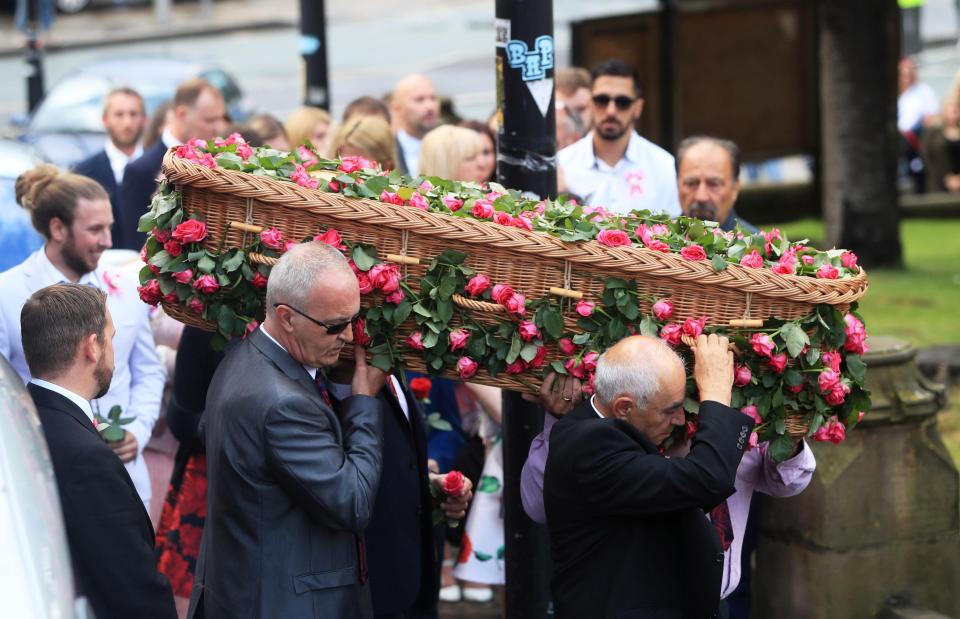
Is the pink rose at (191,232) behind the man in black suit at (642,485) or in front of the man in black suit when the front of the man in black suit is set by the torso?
behind

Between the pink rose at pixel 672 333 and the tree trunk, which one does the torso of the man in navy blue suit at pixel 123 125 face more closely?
the pink rose

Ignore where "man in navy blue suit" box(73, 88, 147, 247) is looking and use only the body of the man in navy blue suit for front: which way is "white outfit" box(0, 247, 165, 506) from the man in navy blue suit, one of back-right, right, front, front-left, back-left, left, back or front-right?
front

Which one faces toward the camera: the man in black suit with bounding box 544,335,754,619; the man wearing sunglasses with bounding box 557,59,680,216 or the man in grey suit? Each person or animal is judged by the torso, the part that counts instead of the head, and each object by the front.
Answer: the man wearing sunglasses

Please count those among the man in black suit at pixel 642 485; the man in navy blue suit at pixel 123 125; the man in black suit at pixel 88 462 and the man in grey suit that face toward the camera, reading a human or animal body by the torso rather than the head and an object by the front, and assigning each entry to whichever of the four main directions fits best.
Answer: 1

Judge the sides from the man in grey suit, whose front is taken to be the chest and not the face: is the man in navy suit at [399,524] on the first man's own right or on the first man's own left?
on the first man's own left

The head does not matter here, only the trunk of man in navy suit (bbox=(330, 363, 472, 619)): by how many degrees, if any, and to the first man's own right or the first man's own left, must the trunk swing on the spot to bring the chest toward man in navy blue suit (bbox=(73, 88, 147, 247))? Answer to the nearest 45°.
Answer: approximately 135° to the first man's own left

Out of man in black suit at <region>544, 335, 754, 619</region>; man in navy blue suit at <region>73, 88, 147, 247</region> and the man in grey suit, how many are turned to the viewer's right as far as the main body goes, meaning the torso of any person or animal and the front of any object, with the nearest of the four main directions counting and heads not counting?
2

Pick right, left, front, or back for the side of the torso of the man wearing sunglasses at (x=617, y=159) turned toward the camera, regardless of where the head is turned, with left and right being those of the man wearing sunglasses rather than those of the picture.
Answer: front

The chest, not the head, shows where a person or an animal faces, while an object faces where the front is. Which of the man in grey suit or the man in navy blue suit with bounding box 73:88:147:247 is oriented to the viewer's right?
the man in grey suit

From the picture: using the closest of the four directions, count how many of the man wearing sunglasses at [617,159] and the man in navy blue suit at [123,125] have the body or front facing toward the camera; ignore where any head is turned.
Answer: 2

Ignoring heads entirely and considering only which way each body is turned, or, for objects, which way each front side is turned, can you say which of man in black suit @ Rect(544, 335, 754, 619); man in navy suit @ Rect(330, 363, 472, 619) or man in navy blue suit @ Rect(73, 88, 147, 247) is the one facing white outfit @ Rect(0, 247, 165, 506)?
man in navy blue suit @ Rect(73, 88, 147, 247)

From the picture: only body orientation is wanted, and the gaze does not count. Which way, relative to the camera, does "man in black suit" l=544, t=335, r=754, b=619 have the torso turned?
to the viewer's right

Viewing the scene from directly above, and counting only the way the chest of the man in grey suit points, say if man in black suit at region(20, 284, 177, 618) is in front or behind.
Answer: behind

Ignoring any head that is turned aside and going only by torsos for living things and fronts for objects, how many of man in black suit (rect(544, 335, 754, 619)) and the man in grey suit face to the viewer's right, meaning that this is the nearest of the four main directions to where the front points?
2

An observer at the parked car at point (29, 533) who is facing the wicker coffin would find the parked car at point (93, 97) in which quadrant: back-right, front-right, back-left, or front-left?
front-left

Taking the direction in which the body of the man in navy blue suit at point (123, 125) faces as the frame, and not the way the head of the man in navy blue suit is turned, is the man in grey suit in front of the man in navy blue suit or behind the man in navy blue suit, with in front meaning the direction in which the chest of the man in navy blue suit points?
in front

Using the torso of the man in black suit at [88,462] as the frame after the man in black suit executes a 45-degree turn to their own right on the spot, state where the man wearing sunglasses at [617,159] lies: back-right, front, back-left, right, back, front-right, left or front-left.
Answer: front-left

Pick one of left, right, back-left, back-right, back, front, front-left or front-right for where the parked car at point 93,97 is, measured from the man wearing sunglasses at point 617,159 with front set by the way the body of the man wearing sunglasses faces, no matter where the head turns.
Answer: back-right

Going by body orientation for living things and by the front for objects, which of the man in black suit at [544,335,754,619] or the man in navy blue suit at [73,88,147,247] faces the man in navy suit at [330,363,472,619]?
the man in navy blue suit at [73,88,147,247]

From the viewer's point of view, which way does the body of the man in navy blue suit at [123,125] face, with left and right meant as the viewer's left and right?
facing the viewer
